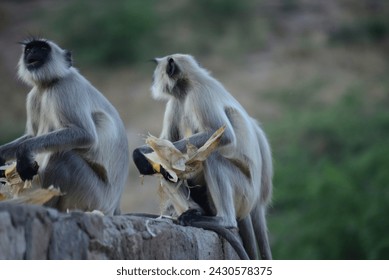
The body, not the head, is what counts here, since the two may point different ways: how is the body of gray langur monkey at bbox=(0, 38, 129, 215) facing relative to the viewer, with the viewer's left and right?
facing the viewer and to the left of the viewer

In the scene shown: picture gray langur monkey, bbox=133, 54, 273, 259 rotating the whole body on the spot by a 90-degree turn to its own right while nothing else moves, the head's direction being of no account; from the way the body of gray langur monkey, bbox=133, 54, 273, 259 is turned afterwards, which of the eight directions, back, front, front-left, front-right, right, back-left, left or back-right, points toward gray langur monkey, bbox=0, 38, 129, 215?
left

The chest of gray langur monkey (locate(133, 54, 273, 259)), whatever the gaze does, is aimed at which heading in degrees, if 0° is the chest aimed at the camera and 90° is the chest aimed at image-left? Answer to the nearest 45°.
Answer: approximately 90°
